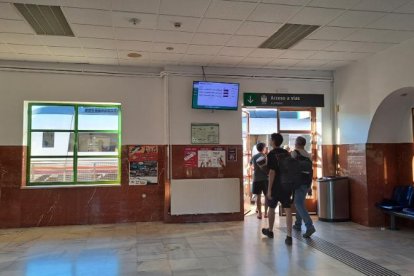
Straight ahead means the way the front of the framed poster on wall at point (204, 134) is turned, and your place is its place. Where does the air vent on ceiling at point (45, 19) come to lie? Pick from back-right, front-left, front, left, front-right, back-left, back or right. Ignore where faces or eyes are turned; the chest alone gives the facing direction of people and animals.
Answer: front-right

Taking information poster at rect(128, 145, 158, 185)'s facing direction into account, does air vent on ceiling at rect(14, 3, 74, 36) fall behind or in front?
in front

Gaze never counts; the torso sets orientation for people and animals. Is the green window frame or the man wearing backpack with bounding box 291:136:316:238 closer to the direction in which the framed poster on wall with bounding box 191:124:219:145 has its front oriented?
the man wearing backpack

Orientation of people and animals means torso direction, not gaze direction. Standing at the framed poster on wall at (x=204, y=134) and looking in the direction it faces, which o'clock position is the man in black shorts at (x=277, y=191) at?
The man in black shorts is roughly at 11 o'clock from the framed poster on wall.

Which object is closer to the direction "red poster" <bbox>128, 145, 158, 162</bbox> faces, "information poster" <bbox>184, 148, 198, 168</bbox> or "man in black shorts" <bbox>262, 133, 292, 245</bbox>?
the man in black shorts

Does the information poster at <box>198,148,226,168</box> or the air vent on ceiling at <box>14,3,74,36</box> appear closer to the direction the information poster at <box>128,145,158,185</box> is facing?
the air vent on ceiling

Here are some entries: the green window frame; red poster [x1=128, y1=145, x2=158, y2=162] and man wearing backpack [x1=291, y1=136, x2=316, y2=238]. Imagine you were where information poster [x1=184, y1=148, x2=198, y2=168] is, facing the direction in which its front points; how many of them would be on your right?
2

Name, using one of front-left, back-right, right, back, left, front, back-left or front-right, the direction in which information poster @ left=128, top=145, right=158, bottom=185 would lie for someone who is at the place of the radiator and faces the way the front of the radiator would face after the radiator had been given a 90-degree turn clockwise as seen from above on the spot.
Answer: front

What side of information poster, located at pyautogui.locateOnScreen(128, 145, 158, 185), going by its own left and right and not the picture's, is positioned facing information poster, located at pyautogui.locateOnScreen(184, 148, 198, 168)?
left
